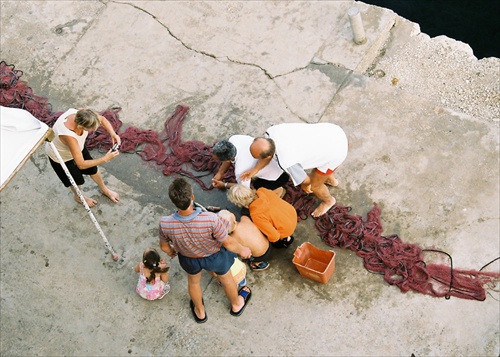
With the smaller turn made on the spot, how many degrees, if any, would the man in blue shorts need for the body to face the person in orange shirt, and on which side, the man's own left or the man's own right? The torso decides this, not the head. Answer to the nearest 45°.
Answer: approximately 45° to the man's own right

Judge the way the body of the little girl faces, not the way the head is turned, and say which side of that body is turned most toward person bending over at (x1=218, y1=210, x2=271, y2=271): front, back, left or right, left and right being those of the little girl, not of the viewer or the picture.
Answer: right

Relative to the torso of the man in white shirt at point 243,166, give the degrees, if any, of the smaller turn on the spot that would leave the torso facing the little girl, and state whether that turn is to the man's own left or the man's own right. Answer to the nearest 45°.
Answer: approximately 45° to the man's own left

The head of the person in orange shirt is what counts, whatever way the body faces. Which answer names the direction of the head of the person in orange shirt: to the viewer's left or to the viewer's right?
to the viewer's left

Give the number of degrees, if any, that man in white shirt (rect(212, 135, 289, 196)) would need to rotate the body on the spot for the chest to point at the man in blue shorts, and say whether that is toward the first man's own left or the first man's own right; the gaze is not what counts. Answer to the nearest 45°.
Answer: approximately 45° to the first man's own left

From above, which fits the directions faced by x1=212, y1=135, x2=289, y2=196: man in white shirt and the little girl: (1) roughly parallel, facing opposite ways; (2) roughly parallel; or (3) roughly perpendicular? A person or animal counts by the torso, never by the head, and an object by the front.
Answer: roughly perpendicular

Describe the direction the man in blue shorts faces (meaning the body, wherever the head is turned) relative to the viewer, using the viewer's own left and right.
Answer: facing away from the viewer

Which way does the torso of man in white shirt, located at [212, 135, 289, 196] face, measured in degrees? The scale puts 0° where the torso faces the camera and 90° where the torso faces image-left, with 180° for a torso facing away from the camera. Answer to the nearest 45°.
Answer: approximately 90°

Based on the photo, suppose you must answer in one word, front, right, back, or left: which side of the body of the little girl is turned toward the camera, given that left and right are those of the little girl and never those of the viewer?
back

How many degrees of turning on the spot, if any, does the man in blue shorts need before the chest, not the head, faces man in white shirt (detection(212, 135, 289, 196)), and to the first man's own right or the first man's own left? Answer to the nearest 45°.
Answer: approximately 45° to the first man's own right

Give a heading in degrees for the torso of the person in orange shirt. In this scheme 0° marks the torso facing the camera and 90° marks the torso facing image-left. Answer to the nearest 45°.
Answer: approximately 135°

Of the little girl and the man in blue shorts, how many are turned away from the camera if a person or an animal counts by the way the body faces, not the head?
2

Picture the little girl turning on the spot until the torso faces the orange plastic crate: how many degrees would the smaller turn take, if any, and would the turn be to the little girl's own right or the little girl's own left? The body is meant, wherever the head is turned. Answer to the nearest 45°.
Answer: approximately 90° to the little girl's own right

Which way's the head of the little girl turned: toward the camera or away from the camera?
away from the camera
